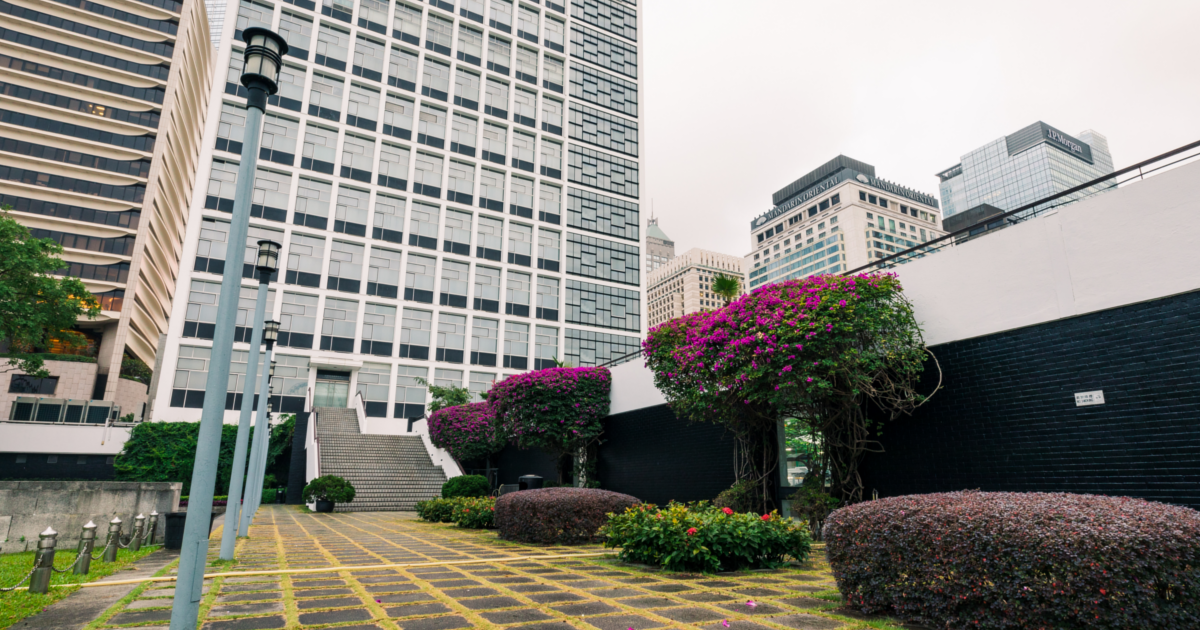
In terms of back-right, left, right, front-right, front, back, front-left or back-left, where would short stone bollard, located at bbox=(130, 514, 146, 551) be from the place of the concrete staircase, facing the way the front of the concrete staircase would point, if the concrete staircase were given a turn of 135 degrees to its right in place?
back-left

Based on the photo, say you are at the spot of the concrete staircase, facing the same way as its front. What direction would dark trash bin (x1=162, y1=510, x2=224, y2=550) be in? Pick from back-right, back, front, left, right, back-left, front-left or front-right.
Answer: front

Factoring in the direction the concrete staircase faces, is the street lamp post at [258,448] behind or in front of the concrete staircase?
in front

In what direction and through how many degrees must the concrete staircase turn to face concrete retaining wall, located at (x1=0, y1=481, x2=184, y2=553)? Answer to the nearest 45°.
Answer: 0° — it already faces it

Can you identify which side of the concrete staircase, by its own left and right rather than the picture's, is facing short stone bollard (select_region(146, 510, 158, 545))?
front

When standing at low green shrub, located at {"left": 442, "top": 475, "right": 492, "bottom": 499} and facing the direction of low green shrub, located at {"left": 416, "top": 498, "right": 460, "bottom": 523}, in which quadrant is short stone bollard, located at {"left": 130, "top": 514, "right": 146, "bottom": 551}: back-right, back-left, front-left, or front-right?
front-right

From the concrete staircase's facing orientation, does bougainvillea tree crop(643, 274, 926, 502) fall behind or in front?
in front

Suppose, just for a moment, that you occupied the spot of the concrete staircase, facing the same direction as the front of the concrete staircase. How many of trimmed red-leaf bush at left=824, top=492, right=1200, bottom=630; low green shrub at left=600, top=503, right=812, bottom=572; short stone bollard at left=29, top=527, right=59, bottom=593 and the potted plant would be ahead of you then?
4

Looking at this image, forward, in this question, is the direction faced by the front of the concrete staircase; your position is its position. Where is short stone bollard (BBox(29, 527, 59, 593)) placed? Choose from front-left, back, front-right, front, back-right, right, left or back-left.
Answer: front

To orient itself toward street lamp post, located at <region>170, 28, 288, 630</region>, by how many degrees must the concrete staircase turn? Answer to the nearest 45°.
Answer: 0° — it already faces it

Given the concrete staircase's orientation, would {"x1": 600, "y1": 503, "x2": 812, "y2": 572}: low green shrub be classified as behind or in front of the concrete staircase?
in front

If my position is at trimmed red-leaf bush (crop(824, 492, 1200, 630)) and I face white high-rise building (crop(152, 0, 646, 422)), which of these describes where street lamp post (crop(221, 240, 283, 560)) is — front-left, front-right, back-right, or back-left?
front-left

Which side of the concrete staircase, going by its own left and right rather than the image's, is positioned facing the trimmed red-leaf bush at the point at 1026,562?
front

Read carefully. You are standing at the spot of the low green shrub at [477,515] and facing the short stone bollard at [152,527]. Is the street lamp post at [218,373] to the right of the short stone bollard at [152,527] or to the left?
left

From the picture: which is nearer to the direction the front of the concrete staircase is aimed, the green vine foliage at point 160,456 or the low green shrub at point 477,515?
the low green shrub

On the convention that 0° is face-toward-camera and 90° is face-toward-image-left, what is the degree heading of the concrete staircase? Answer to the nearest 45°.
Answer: approximately 0°
